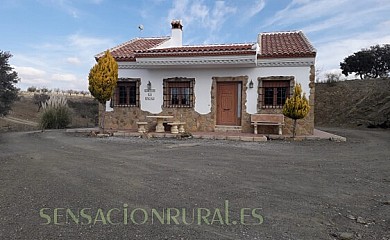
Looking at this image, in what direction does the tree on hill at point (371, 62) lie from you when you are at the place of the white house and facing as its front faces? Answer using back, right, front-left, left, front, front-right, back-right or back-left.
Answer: back-left

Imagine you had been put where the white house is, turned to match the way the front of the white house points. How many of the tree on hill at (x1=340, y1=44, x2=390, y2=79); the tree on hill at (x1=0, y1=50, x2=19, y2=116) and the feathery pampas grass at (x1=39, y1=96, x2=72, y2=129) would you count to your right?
2

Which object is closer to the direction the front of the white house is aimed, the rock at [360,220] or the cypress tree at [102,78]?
the rock

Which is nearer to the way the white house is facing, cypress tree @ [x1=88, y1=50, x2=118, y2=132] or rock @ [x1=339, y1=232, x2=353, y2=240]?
the rock

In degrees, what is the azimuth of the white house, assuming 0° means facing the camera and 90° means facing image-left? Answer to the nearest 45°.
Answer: approximately 0°

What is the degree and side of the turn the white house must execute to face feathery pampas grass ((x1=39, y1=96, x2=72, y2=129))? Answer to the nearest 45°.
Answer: approximately 90° to its right

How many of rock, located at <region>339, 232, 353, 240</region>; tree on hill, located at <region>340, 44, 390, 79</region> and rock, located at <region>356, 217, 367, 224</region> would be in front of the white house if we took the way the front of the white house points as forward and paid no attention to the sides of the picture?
2

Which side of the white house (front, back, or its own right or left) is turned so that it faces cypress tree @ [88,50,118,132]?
right

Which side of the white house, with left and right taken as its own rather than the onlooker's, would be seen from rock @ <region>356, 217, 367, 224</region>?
front

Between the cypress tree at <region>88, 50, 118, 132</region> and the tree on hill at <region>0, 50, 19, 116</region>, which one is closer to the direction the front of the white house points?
the cypress tree

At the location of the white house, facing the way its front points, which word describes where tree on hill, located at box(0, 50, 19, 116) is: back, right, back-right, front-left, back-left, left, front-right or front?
right

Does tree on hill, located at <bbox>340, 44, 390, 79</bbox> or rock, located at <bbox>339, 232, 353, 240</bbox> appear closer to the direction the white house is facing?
the rock
